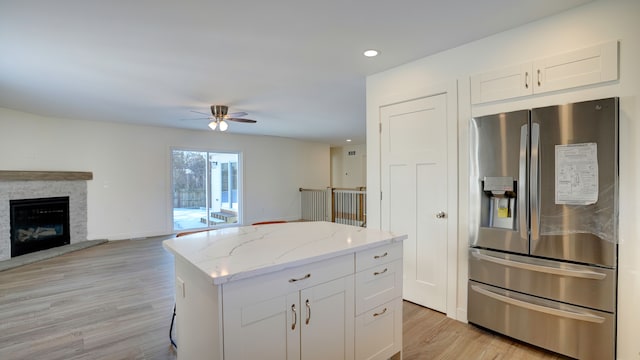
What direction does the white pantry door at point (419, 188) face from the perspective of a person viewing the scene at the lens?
facing the viewer and to the left of the viewer

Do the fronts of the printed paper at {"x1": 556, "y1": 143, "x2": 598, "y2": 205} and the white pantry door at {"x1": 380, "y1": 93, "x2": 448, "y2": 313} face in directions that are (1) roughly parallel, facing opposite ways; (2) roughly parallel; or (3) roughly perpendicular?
roughly parallel

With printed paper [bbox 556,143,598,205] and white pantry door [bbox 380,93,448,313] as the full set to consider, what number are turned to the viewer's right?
0

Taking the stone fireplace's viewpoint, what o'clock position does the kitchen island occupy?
The kitchen island is roughly at 1 o'clock from the stone fireplace.

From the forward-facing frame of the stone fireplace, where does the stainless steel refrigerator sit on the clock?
The stainless steel refrigerator is roughly at 1 o'clock from the stone fireplace.

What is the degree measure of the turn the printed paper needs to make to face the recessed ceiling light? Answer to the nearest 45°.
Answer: approximately 90° to its right

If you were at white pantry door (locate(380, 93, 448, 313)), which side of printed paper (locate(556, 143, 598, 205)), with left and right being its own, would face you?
right

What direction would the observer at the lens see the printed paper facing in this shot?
facing the viewer

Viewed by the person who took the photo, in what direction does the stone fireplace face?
facing the viewer and to the right of the viewer

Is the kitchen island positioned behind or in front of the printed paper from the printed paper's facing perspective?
in front

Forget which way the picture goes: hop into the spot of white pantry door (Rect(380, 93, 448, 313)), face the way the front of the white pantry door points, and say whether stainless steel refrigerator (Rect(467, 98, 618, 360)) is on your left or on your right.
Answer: on your left

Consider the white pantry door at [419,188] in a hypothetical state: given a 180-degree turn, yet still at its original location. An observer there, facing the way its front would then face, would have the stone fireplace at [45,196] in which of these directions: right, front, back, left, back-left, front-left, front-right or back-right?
back-left
